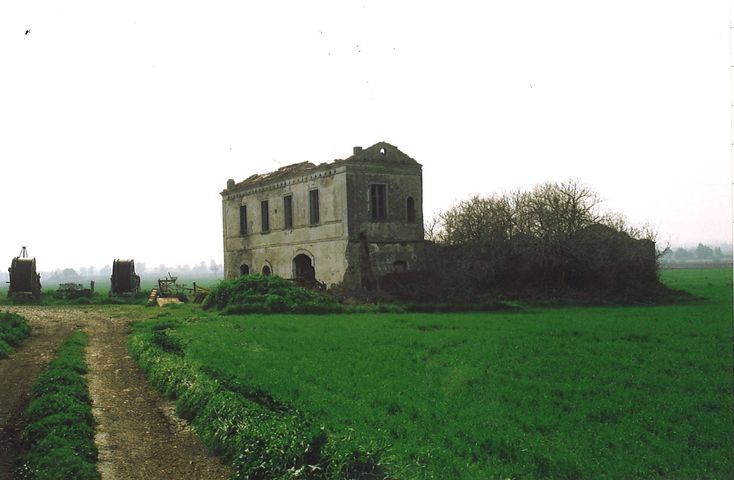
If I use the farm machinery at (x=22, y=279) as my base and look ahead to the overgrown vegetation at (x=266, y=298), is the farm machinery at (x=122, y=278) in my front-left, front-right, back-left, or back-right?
front-left

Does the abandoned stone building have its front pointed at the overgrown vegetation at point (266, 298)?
yes

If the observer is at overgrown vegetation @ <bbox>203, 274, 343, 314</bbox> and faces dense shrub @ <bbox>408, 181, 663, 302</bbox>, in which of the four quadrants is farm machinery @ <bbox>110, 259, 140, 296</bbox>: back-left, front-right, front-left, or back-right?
back-left

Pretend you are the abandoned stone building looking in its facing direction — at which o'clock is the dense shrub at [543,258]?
The dense shrub is roughly at 8 o'clock from the abandoned stone building.

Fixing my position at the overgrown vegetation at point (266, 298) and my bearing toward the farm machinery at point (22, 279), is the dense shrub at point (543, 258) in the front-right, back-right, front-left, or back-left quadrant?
back-right

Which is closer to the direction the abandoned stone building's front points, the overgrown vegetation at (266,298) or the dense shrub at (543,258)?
the overgrown vegetation

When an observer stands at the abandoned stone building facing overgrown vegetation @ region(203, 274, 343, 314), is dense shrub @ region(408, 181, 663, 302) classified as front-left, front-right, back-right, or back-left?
back-left

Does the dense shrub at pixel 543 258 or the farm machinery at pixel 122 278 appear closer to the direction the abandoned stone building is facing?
the farm machinery

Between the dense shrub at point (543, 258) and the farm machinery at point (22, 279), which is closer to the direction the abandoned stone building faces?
the farm machinery

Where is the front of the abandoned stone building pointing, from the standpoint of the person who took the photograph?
facing the viewer and to the left of the viewer

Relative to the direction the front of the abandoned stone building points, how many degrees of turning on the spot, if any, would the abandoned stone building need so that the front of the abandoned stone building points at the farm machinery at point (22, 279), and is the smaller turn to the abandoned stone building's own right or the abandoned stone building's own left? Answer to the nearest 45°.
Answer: approximately 45° to the abandoned stone building's own right

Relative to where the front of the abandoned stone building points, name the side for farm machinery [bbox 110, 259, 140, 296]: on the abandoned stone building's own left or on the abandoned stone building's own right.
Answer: on the abandoned stone building's own right
